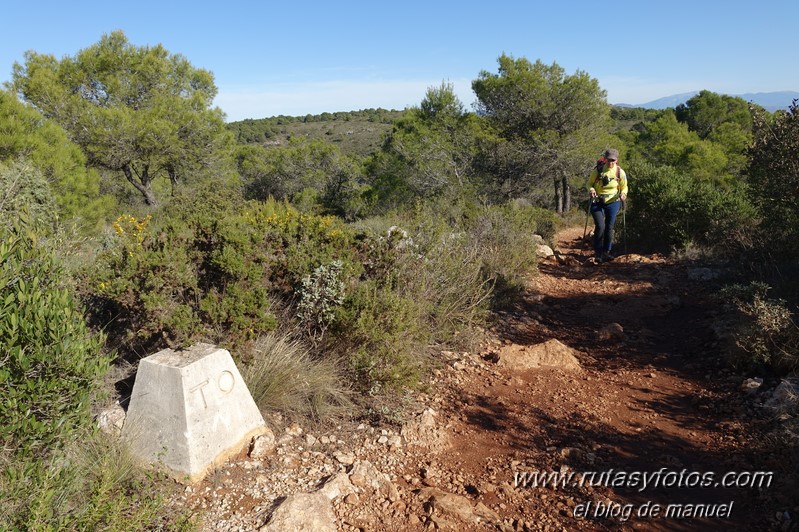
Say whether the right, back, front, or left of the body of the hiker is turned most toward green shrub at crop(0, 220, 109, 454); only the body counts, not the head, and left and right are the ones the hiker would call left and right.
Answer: front

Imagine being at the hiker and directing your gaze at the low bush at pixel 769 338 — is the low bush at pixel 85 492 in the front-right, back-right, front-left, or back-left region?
front-right

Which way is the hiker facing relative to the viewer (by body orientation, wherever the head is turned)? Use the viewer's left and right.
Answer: facing the viewer

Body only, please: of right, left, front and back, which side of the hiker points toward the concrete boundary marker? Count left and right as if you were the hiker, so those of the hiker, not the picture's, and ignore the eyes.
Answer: front

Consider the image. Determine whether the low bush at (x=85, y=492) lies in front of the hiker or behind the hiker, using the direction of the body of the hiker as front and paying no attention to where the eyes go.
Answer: in front

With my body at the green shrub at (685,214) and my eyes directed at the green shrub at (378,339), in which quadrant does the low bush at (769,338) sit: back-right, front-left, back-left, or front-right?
front-left

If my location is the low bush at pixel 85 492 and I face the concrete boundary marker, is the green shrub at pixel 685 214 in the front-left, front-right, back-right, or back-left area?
front-right

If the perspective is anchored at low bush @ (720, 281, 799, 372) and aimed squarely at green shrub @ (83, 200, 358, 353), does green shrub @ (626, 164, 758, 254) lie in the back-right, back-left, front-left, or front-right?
back-right

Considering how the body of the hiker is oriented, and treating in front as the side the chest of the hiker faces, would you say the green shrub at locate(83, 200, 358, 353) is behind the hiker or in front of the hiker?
in front

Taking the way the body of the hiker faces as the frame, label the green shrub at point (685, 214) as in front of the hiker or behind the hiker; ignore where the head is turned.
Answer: behind

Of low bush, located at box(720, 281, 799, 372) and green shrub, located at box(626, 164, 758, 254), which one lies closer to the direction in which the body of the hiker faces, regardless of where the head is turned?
the low bush
